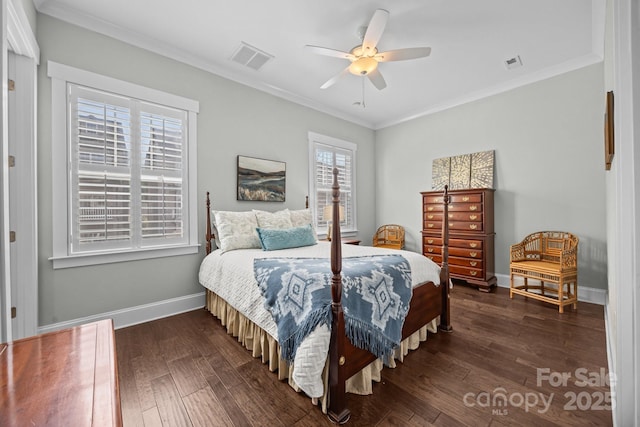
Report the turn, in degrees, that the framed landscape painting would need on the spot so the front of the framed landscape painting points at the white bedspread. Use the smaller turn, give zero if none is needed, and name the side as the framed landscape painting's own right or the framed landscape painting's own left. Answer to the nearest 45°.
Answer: approximately 45° to the framed landscape painting's own right

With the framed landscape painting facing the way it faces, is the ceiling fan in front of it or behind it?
in front

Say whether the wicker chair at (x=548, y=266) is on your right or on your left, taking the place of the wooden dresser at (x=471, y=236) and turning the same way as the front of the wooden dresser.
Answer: on your left

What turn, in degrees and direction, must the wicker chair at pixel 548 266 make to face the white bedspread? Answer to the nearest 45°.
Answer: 0° — it already faces it

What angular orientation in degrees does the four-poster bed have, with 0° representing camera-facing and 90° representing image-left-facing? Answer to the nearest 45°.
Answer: approximately 315°

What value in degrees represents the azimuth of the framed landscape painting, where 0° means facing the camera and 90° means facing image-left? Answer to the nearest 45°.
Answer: approximately 315°
